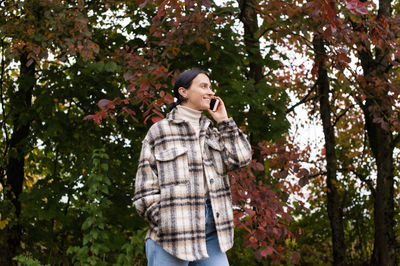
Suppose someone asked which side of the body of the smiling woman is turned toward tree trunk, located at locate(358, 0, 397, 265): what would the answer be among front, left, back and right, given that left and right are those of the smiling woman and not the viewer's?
left

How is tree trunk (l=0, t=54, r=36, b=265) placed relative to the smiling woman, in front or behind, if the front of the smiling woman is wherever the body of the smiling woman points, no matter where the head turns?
behind

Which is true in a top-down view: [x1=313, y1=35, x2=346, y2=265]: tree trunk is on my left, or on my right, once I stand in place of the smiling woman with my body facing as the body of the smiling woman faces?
on my left

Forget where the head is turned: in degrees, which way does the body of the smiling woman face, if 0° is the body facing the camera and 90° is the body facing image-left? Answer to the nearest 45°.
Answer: approximately 315°

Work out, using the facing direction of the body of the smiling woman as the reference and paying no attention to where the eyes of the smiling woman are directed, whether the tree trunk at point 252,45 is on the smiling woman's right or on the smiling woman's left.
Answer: on the smiling woman's left

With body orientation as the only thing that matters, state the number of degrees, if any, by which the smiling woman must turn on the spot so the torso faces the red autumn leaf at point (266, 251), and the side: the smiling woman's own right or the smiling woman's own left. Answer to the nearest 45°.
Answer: approximately 90° to the smiling woman's own left

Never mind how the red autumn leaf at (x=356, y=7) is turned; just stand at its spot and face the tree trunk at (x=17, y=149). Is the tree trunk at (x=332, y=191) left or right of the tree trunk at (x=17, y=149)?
right

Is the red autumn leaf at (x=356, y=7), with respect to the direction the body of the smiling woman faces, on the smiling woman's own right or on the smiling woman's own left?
on the smiling woman's own left
